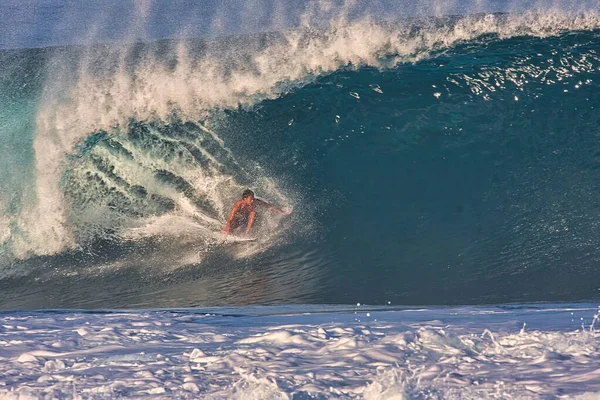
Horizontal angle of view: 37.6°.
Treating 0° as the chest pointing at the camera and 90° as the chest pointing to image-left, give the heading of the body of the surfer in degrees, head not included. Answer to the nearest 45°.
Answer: approximately 315°
